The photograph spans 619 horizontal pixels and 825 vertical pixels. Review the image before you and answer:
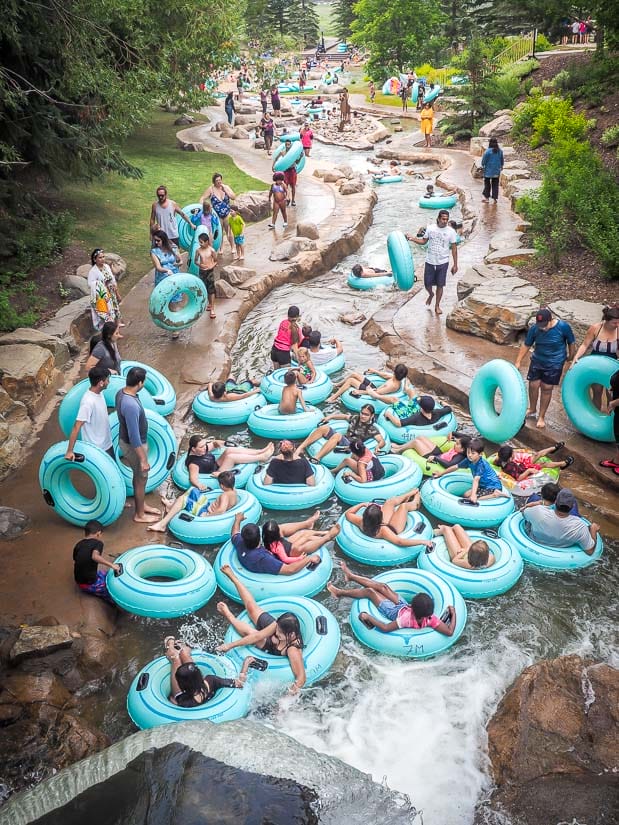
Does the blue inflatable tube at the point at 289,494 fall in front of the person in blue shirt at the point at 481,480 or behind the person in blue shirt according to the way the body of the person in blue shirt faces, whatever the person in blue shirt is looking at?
in front

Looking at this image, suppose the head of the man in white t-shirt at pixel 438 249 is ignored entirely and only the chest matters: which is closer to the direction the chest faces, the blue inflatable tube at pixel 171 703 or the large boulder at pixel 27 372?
the blue inflatable tube

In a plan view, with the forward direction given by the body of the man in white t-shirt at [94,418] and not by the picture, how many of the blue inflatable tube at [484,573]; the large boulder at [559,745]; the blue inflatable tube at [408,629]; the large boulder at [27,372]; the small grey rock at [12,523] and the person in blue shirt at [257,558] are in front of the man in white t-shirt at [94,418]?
4

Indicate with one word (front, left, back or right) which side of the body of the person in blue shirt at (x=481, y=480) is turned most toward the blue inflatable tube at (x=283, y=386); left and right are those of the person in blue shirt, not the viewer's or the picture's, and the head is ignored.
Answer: right

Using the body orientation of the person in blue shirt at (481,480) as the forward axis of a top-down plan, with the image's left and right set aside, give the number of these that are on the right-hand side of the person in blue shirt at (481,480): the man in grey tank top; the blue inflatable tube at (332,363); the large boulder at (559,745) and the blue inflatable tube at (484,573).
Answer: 2

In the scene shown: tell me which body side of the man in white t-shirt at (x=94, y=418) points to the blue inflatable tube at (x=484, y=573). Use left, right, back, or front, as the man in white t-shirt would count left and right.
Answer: front

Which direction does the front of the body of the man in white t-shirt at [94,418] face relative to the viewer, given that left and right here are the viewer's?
facing the viewer and to the right of the viewer

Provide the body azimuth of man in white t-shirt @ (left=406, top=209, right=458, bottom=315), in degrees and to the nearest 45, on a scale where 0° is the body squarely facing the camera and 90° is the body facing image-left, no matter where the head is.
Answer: approximately 0°

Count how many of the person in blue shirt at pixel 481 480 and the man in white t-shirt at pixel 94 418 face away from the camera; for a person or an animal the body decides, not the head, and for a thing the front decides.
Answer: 0

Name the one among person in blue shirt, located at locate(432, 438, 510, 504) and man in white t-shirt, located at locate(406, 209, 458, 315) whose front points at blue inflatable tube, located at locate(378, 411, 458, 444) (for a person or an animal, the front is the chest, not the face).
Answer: the man in white t-shirt

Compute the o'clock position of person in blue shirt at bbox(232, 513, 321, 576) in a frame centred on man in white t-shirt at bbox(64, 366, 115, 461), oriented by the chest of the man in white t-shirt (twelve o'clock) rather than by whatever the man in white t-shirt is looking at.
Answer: The person in blue shirt is roughly at 12 o'clock from the man in white t-shirt.

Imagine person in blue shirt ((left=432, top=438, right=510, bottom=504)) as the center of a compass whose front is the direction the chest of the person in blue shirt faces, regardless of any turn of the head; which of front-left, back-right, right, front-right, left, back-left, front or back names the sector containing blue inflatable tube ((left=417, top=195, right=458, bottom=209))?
back-right

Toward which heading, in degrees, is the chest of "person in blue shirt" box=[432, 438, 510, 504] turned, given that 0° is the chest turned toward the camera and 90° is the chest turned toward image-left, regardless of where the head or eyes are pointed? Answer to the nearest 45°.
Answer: approximately 45°
